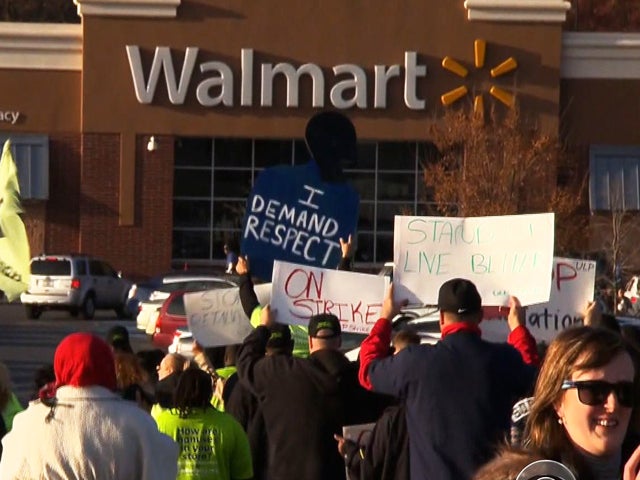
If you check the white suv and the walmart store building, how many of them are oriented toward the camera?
1

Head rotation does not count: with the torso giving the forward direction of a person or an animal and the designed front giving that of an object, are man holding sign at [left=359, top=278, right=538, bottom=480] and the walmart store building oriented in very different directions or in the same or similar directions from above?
very different directions

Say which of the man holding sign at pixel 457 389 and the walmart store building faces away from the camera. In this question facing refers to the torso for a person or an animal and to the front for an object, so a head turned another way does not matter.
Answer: the man holding sign

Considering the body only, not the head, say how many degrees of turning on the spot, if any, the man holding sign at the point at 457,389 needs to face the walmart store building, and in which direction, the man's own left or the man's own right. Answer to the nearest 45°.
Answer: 0° — they already face it

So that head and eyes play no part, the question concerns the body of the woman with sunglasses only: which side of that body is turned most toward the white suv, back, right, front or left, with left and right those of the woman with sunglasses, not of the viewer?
back

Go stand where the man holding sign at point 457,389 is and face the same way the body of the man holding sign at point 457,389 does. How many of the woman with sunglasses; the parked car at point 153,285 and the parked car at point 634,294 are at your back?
1

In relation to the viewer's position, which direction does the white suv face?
facing away from the viewer and to the right of the viewer

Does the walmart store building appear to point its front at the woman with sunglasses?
yes

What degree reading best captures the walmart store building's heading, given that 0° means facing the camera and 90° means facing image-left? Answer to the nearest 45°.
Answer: approximately 0°

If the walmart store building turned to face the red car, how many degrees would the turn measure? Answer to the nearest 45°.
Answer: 0° — it already faces it

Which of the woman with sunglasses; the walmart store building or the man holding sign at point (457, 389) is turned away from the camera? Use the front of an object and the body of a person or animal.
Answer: the man holding sign

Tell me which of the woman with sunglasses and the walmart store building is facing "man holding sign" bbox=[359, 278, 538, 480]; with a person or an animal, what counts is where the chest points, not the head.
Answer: the walmart store building

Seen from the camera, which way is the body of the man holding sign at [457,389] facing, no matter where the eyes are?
away from the camera
